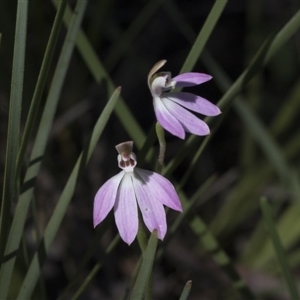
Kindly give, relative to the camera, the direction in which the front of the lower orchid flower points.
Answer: facing the viewer

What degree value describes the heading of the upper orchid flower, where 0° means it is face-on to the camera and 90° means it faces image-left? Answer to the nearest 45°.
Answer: approximately 270°
